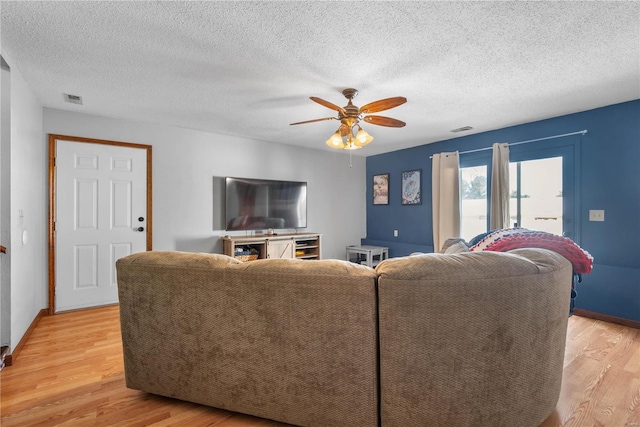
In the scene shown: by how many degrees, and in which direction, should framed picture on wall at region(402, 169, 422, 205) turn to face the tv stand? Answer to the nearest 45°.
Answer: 0° — it already faces it

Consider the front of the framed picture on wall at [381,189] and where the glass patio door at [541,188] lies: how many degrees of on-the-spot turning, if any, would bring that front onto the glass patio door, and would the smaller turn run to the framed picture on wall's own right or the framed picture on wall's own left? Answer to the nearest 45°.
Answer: approximately 90° to the framed picture on wall's own left

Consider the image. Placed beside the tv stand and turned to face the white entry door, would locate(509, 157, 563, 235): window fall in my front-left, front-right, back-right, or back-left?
back-left

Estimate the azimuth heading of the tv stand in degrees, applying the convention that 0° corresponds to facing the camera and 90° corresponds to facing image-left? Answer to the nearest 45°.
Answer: approximately 315°

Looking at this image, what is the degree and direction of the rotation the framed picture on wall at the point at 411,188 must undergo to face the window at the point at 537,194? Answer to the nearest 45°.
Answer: approximately 90° to its left

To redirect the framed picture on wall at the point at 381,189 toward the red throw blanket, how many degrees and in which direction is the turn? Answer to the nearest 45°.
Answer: approximately 45° to its left

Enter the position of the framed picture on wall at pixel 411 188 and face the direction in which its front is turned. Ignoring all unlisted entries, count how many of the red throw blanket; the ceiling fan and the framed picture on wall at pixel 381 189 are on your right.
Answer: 1

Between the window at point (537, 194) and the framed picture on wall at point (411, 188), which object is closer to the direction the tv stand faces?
the window

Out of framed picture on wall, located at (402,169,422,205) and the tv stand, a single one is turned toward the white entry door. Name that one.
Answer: the framed picture on wall

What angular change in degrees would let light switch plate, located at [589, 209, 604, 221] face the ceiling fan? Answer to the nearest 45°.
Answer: approximately 45° to its right

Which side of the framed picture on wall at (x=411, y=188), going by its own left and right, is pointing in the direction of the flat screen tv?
front

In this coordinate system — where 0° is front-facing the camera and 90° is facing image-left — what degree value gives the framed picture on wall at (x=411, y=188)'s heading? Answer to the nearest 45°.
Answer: approximately 45°

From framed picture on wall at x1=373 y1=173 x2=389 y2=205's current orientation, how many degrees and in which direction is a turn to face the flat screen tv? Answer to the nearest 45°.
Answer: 0° — it already faces it
